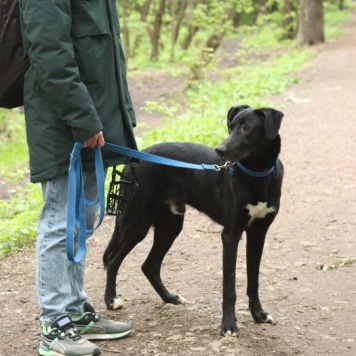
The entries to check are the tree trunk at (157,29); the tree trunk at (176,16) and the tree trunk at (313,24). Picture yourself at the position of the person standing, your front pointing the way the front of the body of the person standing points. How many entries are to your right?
0

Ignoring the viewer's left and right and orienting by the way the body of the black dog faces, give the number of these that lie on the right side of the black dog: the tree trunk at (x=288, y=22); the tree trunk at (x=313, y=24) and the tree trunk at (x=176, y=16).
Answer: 0

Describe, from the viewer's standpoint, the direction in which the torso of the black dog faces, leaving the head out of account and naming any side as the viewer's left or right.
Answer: facing the viewer and to the right of the viewer

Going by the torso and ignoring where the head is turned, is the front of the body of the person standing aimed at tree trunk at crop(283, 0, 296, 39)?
no

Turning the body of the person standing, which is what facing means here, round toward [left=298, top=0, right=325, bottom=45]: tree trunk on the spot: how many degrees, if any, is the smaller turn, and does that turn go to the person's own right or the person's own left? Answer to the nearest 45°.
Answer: approximately 90° to the person's own left

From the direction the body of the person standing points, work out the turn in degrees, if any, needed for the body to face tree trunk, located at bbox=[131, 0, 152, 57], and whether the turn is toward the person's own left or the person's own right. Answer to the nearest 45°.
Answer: approximately 90° to the person's own left

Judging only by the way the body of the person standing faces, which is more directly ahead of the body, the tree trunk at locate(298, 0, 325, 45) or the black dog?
the black dog

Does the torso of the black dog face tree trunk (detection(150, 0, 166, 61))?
no

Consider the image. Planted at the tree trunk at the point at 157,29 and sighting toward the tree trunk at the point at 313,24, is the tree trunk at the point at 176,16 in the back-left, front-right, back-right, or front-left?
front-left

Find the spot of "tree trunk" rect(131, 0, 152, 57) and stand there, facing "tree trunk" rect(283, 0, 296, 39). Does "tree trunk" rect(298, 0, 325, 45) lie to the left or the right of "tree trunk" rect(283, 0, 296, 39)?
right

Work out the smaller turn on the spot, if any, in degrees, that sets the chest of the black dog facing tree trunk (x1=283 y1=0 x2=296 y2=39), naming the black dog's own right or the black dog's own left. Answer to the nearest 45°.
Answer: approximately 135° to the black dog's own left

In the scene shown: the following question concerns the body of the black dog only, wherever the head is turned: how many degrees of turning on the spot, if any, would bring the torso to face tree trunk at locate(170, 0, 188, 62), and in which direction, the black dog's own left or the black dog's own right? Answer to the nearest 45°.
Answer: approximately 135° to the black dog's own left

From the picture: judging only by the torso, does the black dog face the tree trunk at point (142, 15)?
no

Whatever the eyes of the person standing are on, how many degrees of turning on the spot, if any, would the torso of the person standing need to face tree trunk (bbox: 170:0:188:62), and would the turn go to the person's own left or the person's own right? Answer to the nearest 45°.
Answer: approximately 90° to the person's own left

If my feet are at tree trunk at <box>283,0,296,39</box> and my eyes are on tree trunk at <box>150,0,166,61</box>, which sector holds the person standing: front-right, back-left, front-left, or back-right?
front-left

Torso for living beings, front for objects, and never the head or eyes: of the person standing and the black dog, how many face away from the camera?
0

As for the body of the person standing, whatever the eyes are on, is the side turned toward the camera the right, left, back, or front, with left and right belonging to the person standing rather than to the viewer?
right

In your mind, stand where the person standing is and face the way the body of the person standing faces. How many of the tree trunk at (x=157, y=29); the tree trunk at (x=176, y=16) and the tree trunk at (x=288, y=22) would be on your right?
0
